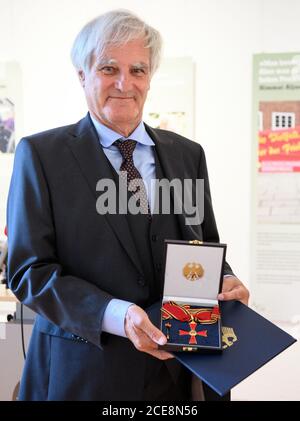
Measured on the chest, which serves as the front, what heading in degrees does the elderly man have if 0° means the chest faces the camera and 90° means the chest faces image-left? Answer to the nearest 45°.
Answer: approximately 315°

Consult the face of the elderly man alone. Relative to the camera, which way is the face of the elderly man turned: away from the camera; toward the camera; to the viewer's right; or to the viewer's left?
toward the camera
